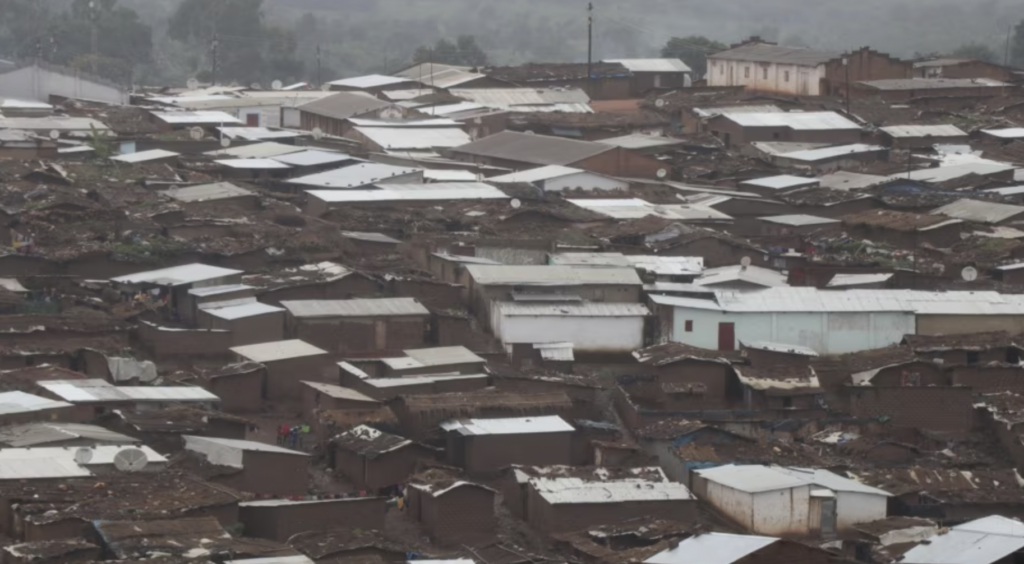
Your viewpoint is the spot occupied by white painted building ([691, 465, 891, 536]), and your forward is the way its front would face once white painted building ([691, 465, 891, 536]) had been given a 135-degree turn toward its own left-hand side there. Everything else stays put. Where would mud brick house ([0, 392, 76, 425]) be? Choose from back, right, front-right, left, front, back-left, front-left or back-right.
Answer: left

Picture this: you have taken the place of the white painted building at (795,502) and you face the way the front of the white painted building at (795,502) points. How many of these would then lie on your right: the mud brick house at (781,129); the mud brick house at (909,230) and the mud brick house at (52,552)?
1

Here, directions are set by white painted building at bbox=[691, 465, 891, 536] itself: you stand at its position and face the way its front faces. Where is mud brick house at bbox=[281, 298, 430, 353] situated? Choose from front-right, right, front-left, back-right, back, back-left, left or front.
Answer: back

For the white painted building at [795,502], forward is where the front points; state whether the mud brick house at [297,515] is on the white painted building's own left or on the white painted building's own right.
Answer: on the white painted building's own right

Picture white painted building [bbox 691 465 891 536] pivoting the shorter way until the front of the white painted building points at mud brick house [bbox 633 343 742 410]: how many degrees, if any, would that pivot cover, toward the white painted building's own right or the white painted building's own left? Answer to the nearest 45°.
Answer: approximately 135° to the white painted building's own left

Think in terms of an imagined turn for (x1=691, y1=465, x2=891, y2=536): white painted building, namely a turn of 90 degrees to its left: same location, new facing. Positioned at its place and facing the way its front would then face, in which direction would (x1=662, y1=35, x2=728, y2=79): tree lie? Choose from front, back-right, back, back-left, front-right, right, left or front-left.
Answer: front-left

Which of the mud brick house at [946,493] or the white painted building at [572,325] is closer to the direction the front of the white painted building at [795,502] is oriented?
the mud brick house

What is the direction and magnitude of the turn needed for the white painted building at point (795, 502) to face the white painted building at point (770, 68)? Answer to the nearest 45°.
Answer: approximately 135° to its left

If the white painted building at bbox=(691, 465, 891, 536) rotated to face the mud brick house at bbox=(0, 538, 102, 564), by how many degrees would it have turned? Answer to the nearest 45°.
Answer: approximately 90° to its right

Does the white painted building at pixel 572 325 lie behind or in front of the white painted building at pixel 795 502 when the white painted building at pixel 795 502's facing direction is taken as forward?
behind

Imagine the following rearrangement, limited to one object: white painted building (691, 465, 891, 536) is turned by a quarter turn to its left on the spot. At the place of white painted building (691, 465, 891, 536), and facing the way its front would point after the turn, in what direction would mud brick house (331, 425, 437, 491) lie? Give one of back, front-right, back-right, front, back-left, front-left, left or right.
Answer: back-left

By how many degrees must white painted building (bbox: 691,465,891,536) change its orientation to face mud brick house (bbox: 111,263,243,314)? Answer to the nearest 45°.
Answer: approximately 180°

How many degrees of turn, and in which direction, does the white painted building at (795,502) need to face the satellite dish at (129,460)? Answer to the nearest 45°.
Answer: approximately 135° to its right

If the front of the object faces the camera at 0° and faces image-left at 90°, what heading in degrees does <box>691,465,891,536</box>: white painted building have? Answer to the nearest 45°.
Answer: approximately 315°
